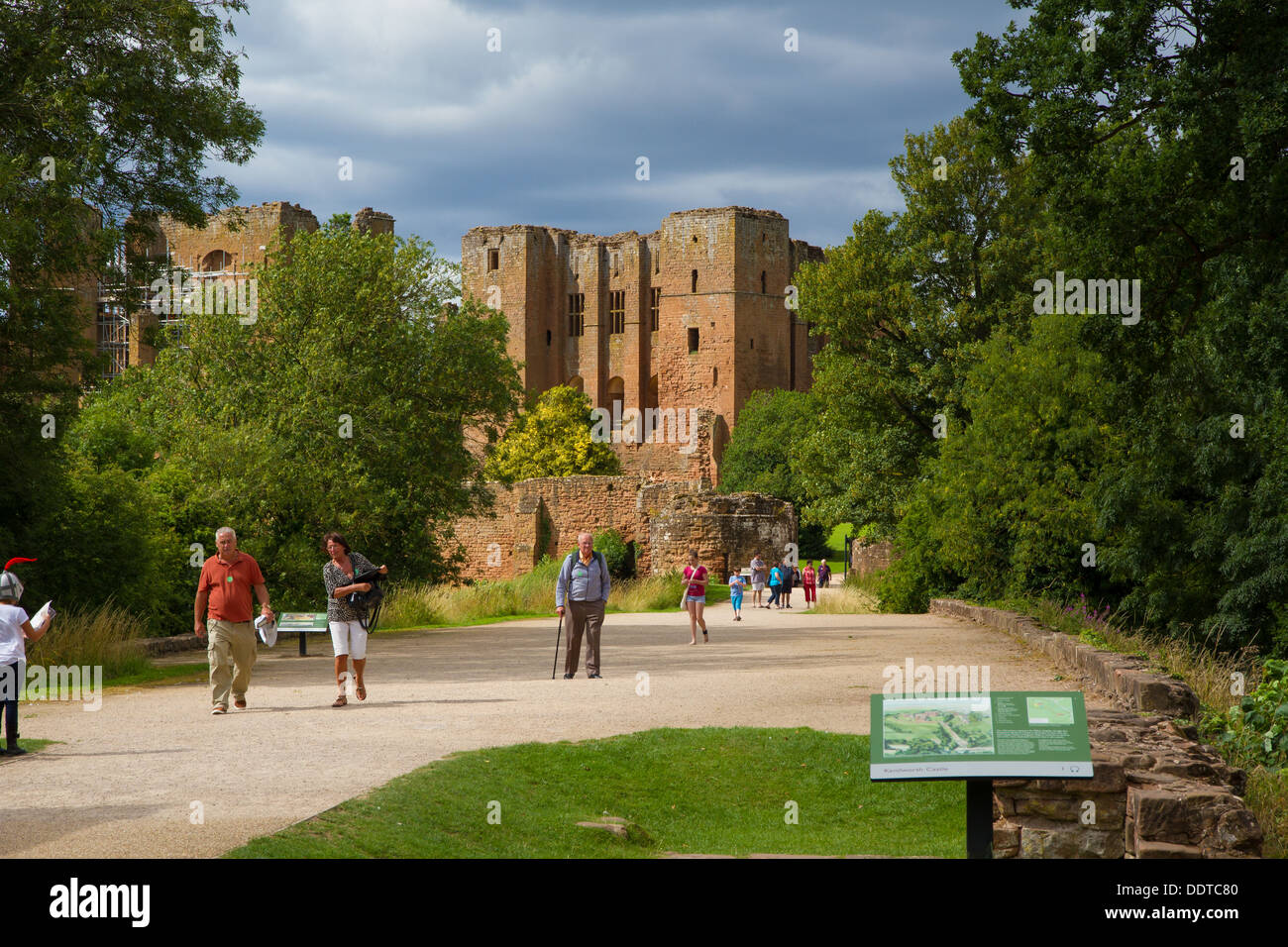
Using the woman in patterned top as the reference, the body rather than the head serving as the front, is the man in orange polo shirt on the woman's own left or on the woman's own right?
on the woman's own right

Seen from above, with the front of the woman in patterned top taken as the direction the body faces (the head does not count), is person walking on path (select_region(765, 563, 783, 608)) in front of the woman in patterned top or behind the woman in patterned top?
behind

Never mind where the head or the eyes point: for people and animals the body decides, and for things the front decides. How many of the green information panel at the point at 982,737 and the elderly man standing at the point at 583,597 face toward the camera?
2

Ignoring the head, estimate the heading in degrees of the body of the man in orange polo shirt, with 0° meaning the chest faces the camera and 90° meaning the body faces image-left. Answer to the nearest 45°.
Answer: approximately 0°

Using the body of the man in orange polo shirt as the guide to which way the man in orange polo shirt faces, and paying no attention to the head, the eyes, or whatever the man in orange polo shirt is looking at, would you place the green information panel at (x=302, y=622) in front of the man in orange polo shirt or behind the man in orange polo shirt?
behind

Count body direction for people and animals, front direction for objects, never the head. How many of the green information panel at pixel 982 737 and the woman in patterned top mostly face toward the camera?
2
